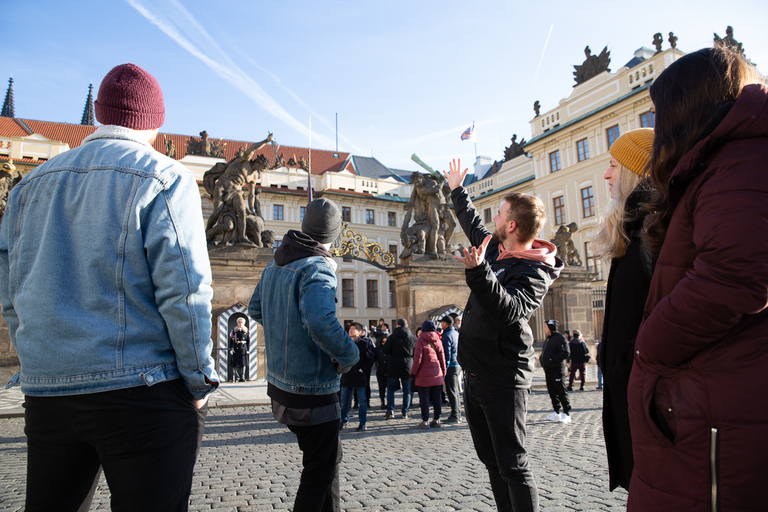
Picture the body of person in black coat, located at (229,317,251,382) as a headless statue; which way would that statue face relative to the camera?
toward the camera

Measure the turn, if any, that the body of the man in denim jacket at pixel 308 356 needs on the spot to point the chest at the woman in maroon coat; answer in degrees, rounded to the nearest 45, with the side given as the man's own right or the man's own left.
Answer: approximately 90° to the man's own right

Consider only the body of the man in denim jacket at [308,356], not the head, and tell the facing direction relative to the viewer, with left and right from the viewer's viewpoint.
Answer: facing away from the viewer and to the right of the viewer

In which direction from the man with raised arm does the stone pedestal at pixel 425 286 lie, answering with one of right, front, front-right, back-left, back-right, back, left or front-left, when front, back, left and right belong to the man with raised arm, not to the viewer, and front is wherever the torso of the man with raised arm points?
right

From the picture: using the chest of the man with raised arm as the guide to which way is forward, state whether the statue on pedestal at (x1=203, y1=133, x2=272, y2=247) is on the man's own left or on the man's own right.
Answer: on the man's own right

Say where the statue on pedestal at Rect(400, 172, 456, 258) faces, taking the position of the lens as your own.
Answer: facing the viewer

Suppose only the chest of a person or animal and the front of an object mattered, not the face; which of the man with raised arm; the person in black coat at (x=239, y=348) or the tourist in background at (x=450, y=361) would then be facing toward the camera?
the person in black coat

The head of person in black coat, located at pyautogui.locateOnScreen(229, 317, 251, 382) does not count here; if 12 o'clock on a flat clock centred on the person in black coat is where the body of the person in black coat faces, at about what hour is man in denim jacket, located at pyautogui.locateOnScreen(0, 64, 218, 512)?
The man in denim jacket is roughly at 12 o'clock from the person in black coat.

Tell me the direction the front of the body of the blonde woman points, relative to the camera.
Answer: to the viewer's left
